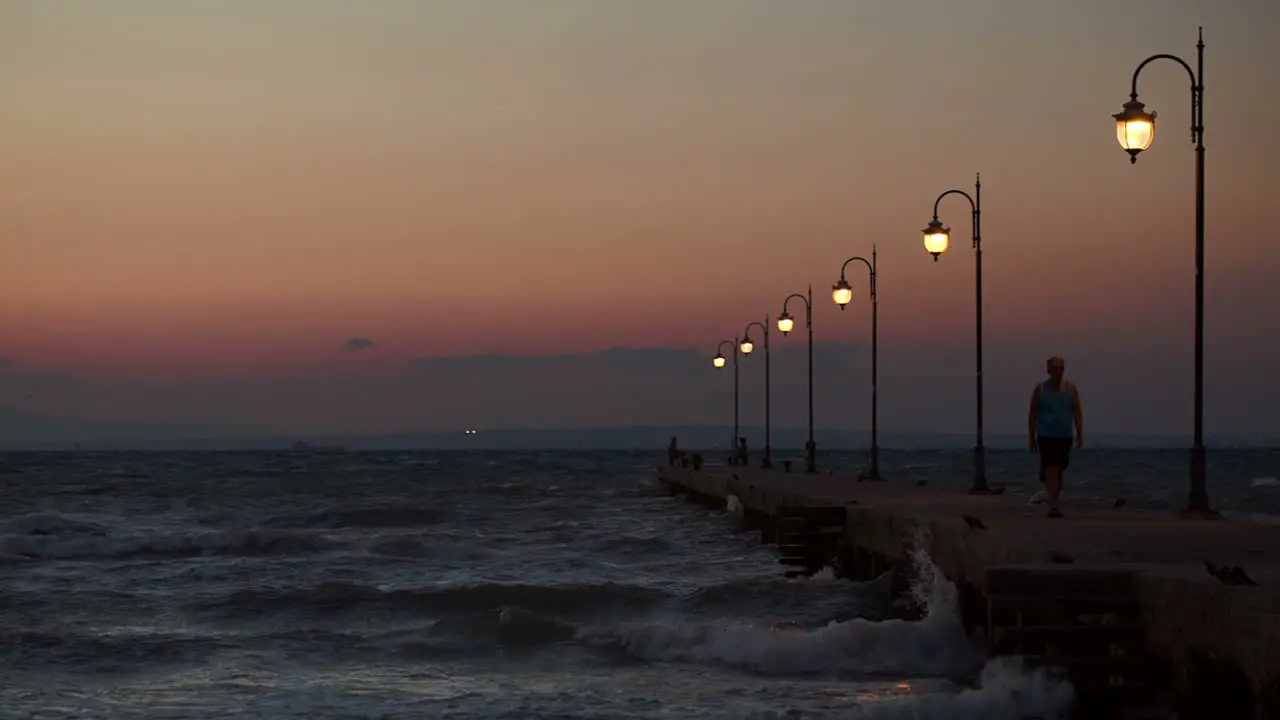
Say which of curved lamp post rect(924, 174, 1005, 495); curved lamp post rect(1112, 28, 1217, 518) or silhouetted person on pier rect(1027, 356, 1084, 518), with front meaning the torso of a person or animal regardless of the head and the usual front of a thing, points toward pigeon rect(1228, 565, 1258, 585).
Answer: the silhouetted person on pier

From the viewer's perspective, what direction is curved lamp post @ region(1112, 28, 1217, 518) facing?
to the viewer's left

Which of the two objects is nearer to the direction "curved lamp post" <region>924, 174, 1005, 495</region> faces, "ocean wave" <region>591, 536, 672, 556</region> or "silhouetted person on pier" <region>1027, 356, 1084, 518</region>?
the ocean wave

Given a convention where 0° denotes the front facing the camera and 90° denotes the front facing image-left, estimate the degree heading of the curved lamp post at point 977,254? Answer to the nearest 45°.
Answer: approximately 90°

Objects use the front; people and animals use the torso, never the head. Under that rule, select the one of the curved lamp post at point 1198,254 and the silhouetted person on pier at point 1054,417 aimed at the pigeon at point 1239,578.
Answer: the silhouetted person on pier

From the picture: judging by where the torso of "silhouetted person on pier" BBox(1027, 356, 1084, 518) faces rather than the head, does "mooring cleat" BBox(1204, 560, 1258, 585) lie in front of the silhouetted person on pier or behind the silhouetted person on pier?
in front

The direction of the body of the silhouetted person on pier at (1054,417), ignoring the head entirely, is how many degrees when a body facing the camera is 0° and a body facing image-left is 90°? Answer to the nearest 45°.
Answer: approximately 0°
